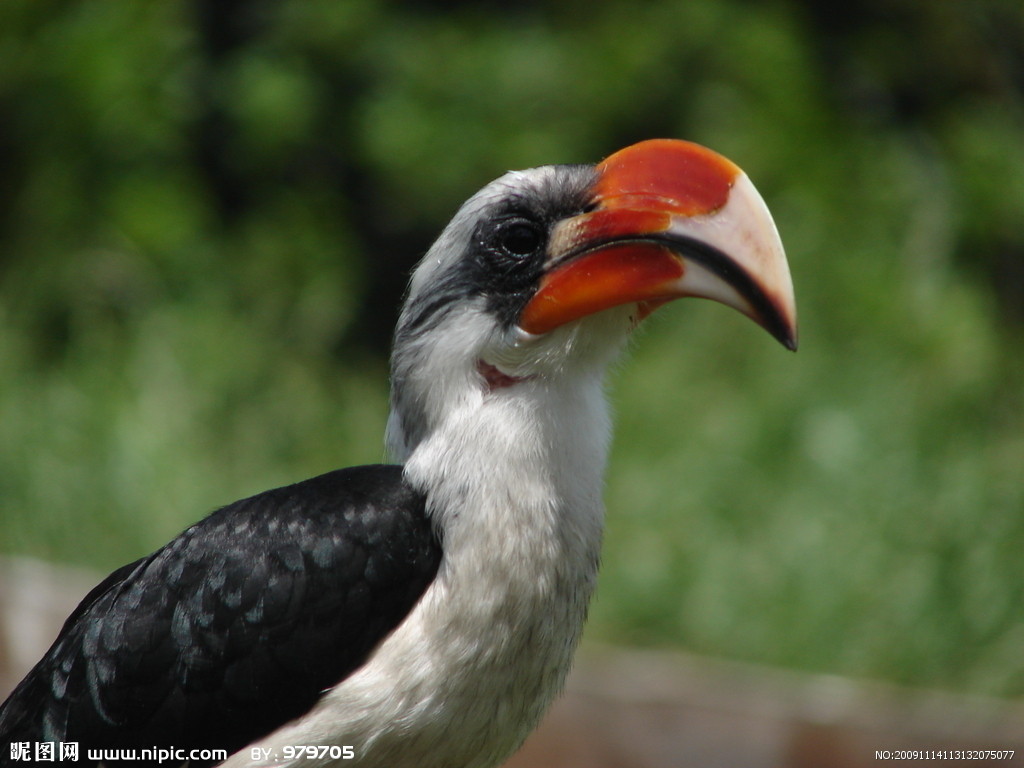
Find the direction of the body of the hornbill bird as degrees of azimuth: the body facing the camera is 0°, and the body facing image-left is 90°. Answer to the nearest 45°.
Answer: approximately 270°
